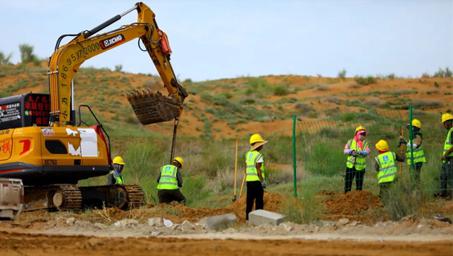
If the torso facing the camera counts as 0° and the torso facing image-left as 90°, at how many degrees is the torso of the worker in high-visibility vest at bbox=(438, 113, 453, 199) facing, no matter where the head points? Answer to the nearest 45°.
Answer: approximately 90°

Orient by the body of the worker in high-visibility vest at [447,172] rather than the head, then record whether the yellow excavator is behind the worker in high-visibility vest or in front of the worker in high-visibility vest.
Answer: in front

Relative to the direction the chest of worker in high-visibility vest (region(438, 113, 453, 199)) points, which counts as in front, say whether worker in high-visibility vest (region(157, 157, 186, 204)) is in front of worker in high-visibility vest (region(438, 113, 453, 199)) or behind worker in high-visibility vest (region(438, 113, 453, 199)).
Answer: in front

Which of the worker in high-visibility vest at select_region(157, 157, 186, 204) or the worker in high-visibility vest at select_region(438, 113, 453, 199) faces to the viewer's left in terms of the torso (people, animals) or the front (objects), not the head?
the worker in high-visibility vest at select_region(438, 113, 453, 199)

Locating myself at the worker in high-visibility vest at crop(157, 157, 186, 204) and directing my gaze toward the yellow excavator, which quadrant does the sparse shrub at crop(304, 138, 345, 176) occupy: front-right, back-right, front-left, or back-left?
back-right

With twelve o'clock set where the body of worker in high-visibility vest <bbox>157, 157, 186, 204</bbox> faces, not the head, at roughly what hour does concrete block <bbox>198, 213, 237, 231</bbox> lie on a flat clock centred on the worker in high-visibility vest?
The concrete block is roughly at 4 o'clock from the worker in high-visibility vest.

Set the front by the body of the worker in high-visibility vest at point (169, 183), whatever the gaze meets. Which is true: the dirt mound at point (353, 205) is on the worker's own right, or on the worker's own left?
on the worker's own right

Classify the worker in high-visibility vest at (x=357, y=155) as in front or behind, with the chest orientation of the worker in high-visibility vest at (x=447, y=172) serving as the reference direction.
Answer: in front
